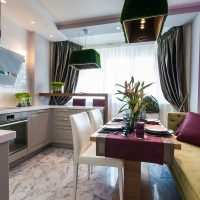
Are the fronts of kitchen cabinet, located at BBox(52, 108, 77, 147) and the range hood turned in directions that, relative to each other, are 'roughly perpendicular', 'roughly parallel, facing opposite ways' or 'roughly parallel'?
roughly perpendicular

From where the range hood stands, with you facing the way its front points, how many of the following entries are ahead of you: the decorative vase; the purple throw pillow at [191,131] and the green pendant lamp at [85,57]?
3

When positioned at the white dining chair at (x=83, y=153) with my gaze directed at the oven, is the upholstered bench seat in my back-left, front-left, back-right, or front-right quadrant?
back-right

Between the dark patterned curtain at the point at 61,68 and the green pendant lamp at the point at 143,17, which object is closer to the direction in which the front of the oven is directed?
the green pendant lamp

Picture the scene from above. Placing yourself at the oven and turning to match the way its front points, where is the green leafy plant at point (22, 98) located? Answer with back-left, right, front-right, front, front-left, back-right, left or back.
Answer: back-left

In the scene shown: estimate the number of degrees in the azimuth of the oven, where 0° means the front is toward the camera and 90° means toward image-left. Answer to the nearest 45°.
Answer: approximately 315°

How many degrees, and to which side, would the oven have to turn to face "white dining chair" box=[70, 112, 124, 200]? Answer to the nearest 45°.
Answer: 0° — it already faces it

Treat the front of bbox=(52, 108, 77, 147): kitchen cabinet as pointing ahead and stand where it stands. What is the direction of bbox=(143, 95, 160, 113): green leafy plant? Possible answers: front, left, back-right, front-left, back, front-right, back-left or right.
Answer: back-left

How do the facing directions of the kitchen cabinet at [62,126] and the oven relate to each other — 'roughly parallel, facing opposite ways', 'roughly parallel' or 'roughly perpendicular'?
roughly perpendicular
